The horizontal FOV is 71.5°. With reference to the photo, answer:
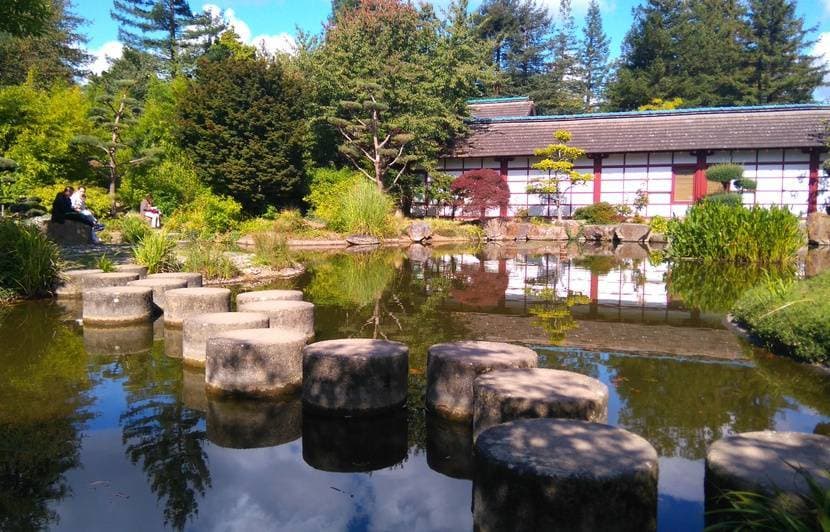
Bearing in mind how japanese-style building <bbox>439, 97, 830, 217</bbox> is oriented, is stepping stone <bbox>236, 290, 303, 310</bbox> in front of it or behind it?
in front

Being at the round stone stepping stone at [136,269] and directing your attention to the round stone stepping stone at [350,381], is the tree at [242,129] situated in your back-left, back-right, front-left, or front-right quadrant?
back-left

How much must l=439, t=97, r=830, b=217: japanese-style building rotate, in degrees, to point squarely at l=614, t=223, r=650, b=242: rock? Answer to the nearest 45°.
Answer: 0° — it already faces it

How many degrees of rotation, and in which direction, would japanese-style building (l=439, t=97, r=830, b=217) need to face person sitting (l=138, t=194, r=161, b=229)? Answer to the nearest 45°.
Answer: approximately 45° to its right

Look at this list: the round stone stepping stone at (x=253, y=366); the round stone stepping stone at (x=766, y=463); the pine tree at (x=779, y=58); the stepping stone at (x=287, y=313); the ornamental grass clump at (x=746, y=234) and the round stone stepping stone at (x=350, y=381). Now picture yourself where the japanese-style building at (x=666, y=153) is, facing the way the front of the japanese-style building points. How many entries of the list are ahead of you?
5

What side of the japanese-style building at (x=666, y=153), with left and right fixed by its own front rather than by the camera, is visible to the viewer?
front

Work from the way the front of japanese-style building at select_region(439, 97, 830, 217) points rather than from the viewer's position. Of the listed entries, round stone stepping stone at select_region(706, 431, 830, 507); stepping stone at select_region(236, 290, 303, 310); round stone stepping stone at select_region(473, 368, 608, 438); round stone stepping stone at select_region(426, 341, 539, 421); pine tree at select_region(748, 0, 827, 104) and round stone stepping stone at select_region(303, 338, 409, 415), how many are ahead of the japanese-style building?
5

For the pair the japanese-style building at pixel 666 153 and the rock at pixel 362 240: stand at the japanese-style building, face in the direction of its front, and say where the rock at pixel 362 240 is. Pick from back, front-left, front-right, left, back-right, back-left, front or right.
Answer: front-right

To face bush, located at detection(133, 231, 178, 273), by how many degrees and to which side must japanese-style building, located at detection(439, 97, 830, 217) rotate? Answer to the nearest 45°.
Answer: approximately 45° to its right

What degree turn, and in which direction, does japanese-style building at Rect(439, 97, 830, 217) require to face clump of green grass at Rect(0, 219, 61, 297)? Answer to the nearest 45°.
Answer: approximately 45° to its right

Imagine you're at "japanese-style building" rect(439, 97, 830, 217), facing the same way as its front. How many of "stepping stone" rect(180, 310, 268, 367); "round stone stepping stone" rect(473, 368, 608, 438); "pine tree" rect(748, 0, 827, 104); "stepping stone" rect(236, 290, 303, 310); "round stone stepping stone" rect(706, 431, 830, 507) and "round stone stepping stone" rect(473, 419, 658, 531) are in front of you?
5

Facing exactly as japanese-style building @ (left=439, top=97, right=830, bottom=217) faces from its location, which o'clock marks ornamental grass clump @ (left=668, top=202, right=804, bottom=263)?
The ornamental grass clump is roughly at 12 o'clock from the japanese-style building.

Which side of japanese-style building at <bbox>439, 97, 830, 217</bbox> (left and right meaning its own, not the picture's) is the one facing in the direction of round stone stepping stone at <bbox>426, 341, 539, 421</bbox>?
front

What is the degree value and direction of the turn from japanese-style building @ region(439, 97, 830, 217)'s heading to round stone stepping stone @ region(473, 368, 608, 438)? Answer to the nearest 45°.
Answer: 0° — it already faces it

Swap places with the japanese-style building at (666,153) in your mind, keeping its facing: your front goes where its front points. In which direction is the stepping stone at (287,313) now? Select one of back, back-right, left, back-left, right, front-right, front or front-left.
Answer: front

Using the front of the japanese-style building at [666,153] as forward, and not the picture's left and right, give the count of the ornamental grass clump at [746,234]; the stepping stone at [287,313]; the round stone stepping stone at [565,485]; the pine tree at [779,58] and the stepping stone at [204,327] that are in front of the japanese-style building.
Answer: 4

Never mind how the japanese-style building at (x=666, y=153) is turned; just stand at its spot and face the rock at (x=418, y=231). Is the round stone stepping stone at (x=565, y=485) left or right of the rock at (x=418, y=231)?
left
